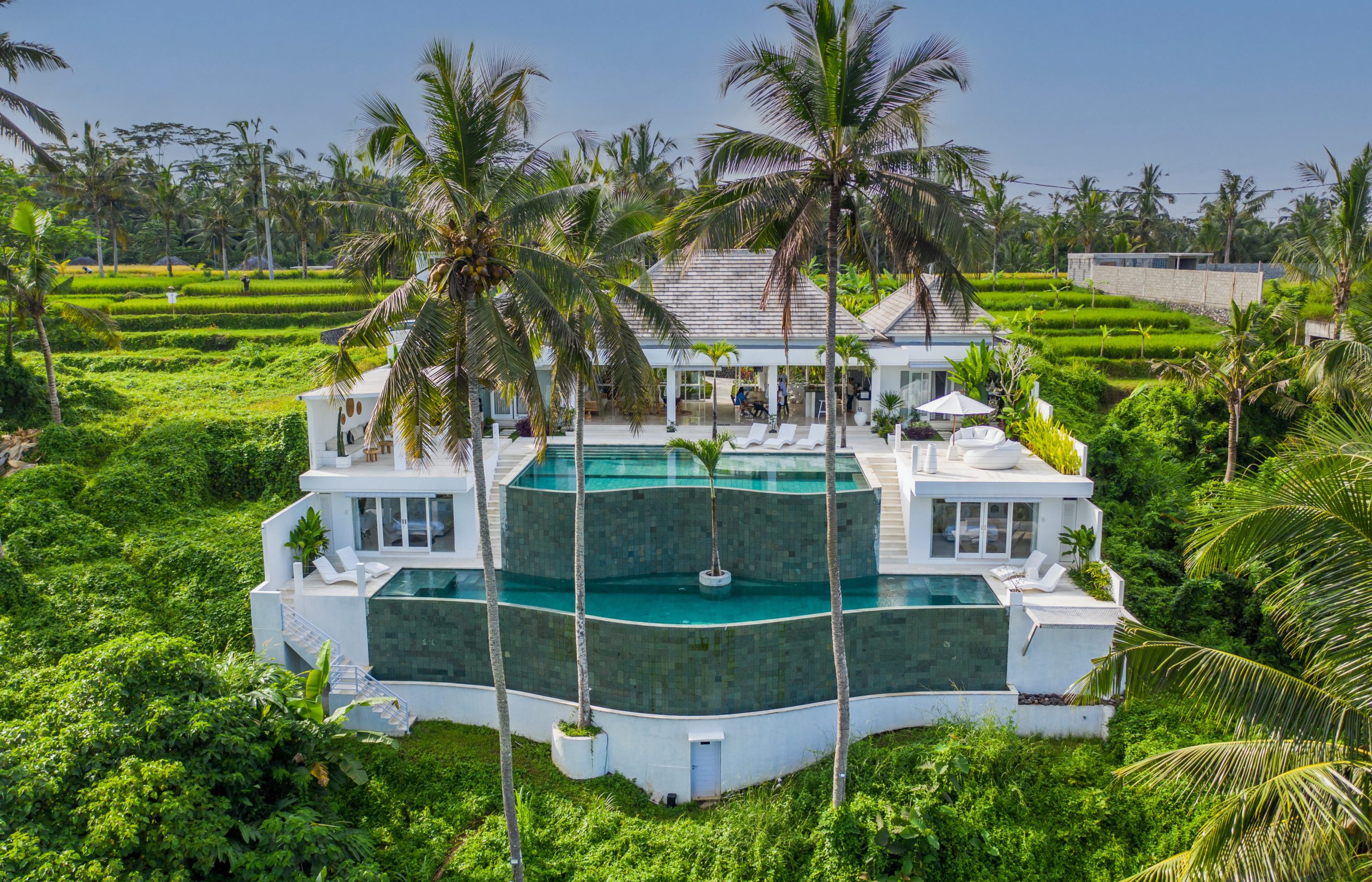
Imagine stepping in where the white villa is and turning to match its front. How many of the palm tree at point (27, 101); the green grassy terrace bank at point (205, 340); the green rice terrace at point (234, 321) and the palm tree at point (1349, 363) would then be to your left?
1

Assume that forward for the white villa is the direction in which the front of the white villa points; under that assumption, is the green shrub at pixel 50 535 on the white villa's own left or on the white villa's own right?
on the white villa's own right

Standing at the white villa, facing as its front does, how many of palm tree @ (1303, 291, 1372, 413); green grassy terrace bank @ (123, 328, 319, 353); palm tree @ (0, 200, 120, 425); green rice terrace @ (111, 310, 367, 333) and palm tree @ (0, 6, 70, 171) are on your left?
1

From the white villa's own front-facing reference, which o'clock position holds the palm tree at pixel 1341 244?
The palm tree is roughly at 8 o'clock from the white villa.

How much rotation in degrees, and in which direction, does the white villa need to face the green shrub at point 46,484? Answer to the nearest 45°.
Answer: approximately 90° to its right

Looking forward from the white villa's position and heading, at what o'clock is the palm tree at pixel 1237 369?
The palm tree is roughly at 8 o'clock from the white villa.

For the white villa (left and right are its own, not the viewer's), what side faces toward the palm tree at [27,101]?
right

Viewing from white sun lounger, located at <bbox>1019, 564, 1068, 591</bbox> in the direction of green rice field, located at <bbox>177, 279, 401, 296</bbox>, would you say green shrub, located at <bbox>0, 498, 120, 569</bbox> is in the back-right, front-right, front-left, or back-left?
front-left

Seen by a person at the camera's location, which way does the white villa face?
facing the viewer

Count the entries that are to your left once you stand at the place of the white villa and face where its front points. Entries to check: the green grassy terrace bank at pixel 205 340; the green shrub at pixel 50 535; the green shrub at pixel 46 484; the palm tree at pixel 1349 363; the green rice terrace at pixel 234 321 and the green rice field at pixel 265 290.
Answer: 1

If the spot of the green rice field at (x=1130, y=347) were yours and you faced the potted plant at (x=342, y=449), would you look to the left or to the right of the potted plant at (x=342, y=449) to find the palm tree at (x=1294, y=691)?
left

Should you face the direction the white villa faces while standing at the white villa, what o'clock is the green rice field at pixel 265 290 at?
The green rice field is roughly at 5 o'clock from the white villa.

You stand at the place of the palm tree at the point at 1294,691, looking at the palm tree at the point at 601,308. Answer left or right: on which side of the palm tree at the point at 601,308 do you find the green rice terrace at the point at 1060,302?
right
